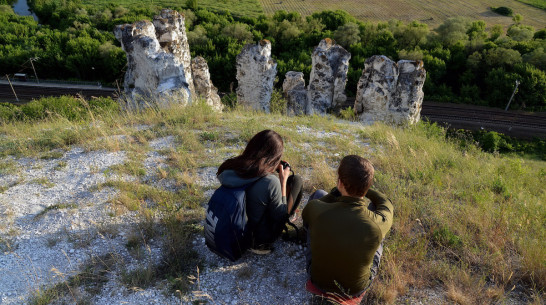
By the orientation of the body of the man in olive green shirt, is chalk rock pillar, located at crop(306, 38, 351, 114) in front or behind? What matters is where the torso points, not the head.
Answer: in front

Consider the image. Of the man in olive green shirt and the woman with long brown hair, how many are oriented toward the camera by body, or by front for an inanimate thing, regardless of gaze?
0

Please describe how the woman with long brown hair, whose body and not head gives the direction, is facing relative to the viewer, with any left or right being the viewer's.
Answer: facing away from the viewer and to the right of the viewer

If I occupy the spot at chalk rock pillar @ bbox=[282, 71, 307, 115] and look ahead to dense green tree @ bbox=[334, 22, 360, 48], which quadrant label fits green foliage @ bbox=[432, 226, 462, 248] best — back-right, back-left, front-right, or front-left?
back-right

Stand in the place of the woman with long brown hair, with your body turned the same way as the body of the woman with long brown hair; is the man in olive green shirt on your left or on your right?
on your right

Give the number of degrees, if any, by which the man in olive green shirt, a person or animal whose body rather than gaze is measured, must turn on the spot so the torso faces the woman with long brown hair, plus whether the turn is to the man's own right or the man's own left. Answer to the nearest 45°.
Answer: approximately 45° to the man's own left

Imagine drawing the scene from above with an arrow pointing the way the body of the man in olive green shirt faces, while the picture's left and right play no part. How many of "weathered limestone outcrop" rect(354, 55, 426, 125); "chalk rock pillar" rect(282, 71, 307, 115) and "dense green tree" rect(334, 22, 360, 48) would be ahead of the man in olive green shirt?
3

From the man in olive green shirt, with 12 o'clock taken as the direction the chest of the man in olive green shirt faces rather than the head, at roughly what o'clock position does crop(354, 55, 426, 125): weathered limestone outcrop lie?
The weathered limestone outcrop is roughly at 12 o'clock from the man in olive green shirt.

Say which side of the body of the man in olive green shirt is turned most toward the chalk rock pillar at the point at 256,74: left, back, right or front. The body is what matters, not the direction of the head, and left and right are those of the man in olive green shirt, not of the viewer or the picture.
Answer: front

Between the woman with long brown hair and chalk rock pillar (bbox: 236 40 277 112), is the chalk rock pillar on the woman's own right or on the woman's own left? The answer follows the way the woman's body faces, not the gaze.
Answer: on the woman's own left

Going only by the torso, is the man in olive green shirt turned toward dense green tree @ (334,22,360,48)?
yes

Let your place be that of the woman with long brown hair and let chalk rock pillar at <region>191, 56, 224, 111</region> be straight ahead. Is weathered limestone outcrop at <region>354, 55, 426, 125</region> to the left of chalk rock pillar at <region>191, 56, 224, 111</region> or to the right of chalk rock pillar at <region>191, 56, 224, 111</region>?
right

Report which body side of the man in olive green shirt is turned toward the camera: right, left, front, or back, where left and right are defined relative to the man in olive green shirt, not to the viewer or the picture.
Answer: back
